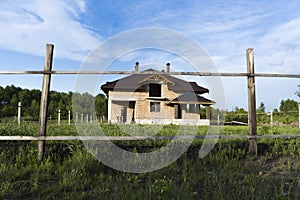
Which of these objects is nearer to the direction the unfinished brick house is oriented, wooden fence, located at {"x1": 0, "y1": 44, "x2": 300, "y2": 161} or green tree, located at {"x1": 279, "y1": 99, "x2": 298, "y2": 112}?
the wooden fence

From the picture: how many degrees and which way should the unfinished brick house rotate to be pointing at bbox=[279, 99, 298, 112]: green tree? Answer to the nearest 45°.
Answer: approximately 135° to its left

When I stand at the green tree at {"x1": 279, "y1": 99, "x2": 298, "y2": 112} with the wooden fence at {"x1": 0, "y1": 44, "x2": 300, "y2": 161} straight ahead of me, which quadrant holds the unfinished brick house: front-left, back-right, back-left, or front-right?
front-right

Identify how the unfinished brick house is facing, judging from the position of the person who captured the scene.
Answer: facing the viewer

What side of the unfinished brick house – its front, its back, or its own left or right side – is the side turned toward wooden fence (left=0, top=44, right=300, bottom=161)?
front

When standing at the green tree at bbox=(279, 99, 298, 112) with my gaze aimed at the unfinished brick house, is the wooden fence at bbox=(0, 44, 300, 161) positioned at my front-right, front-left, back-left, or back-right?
front-left

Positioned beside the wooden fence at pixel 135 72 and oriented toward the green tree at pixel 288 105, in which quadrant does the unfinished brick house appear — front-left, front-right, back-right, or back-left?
front-left
